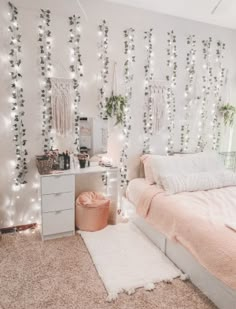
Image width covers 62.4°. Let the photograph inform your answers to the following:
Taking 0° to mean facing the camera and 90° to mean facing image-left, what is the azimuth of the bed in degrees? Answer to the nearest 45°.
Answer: approximately 315°

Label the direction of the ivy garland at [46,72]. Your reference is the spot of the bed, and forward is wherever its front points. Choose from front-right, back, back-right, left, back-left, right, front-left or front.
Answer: back-right

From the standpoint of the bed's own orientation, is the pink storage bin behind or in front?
behind

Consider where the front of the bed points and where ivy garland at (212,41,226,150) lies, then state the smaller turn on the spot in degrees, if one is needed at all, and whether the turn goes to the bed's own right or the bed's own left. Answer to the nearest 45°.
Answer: approximately 135° to the bed's own left
